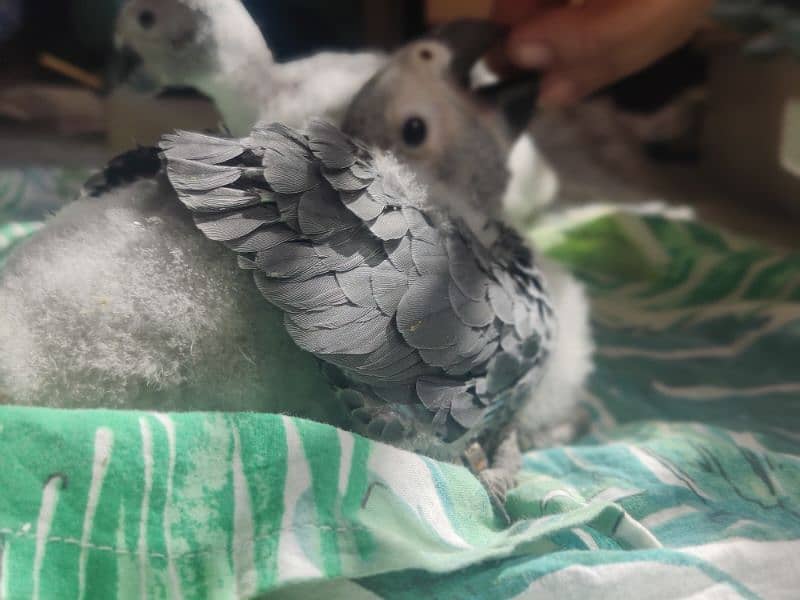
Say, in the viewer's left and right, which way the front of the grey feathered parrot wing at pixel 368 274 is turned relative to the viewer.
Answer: facing to the right of the viewer

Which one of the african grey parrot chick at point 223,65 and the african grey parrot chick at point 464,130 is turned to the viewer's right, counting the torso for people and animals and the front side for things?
the african grey parrot chick at point 464,130

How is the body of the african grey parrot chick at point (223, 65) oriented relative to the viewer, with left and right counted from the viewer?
facing to the left of the viewer

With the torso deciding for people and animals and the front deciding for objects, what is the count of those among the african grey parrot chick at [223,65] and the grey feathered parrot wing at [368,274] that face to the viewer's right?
1

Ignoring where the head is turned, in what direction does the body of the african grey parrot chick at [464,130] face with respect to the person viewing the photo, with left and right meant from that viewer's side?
facing to the right of the viewer

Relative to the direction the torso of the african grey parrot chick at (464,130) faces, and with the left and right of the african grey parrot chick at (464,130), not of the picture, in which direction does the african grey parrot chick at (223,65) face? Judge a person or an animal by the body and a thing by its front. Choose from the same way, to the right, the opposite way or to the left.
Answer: the opposite way
